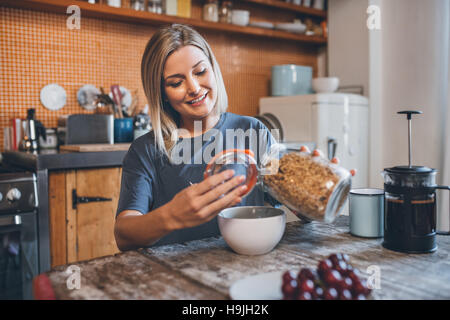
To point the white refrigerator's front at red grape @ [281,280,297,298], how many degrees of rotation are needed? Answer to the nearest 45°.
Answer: approximately 45° to its right

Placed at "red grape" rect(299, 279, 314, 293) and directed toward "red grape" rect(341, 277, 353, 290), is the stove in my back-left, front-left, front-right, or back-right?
back-left

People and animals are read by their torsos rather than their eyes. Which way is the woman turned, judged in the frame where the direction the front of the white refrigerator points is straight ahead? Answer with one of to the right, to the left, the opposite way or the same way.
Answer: the same way

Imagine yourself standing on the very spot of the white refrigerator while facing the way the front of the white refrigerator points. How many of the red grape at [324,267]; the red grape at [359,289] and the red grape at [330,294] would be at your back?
0

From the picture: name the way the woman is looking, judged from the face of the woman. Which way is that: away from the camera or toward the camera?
toward the camera

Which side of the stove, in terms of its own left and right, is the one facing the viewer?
front

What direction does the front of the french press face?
to the viewer's left

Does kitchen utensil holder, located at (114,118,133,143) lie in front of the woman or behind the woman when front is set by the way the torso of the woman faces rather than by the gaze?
behind

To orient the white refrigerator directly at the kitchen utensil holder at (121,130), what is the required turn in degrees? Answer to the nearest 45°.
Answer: approximately 90° to its right
